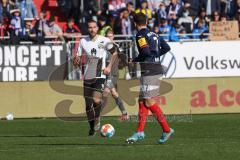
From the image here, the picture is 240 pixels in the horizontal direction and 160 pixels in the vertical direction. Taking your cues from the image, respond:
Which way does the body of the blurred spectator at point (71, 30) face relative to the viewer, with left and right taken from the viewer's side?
facing the viewer

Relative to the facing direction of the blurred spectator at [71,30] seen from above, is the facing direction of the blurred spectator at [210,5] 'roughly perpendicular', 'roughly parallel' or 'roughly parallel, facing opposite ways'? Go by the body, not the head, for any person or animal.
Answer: roughly parallel

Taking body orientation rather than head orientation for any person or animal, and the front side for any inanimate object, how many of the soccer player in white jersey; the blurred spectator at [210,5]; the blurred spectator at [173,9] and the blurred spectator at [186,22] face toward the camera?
4

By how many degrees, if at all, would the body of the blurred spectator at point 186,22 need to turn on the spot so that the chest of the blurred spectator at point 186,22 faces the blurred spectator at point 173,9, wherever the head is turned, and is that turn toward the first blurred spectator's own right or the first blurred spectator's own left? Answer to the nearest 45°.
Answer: approximately 135° to the first blurred spectator's own right

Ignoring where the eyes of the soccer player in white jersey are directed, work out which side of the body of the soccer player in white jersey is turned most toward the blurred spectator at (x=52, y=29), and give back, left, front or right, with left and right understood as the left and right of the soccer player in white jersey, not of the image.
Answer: back

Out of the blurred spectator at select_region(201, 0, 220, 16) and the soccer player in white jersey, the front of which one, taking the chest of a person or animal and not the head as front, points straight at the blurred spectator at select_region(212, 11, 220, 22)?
the blurred spectator at select_region(201, 0, 220, 16)

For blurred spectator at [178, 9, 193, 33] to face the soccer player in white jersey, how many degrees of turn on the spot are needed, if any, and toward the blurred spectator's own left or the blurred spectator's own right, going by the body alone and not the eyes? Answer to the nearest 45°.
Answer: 0° — they already face them

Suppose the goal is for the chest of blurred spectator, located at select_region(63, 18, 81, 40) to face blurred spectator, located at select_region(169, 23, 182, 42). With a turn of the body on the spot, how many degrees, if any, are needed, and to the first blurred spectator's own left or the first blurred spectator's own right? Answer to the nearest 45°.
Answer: approximately 90° to the first blurred spectator's own left

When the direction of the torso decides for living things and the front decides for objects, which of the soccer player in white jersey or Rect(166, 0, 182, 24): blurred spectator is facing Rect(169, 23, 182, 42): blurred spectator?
Rect(166, 0, 182, 24): blurred spectator

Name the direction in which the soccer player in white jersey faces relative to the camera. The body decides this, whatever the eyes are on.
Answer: toward the camera

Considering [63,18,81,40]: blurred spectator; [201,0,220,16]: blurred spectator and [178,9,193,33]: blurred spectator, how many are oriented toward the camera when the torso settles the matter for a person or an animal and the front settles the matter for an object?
3

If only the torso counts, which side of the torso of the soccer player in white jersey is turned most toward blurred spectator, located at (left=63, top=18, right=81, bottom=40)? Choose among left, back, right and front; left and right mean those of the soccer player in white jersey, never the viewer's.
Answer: back
